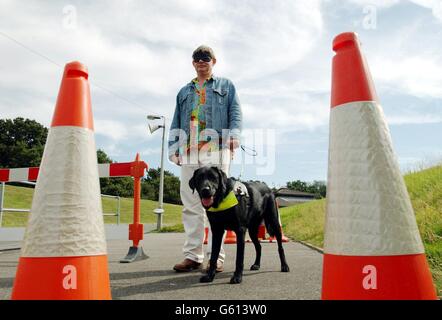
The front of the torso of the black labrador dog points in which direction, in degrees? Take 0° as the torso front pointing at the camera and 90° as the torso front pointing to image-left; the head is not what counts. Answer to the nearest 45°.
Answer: approximately 45°

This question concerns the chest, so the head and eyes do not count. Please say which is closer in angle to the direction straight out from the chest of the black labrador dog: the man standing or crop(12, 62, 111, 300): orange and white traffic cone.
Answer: the orange and white traffic cone

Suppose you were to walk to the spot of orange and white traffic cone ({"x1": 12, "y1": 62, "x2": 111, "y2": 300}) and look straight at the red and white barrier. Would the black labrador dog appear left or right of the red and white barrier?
right

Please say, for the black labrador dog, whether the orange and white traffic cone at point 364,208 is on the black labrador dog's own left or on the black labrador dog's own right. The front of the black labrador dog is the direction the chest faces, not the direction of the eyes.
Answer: on the black labrador dog's own left

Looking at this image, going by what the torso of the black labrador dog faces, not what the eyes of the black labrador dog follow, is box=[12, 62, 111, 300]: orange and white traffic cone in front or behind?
in front

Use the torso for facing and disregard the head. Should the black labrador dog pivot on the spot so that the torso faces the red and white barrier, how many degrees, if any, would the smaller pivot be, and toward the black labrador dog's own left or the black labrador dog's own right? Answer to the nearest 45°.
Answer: approximately 90° to the black labrador dog's own right
